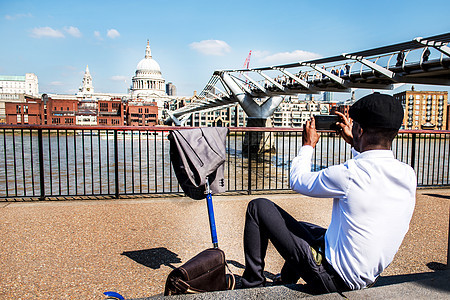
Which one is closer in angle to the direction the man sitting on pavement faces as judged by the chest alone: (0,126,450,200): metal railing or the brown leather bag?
the metal railing

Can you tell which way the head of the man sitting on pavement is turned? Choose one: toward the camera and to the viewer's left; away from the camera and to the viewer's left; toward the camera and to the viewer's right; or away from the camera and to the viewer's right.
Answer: away from the camera and to the viewer's left

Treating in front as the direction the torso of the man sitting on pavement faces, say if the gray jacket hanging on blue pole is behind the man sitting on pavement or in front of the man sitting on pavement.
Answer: in front

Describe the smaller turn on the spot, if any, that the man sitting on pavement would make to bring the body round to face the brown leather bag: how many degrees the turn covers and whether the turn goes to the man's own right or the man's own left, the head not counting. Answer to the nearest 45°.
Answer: approximately 45° to the man's own left

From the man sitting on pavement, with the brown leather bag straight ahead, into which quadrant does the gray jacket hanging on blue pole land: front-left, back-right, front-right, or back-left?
front-right

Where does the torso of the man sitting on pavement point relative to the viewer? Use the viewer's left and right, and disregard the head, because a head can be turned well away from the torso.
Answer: facing away from the viewer and to the left of the viewer

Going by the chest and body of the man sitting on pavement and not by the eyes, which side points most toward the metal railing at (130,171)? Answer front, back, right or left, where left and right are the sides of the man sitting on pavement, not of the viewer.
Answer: front

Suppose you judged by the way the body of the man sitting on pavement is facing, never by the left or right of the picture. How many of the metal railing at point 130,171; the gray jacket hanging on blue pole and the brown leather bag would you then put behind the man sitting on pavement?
0
